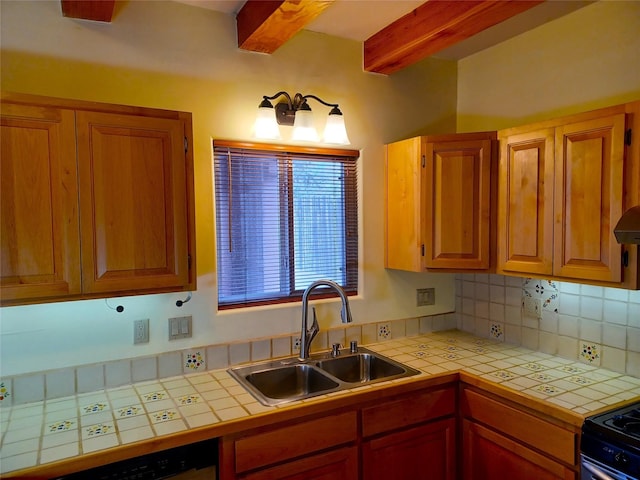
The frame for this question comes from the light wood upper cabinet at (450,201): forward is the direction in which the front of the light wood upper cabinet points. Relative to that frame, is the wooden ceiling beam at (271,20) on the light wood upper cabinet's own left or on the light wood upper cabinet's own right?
on the light wood upper cabinet's own right

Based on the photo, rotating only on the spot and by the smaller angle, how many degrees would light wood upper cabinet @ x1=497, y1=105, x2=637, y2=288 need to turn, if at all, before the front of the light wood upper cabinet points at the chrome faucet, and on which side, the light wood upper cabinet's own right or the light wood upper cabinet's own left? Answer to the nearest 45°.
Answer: approximately 45° to the light wood upper cabinet's own right

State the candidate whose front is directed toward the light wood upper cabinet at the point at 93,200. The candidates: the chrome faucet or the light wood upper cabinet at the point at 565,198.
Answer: the light wood upper cabinet at the point at 565,198

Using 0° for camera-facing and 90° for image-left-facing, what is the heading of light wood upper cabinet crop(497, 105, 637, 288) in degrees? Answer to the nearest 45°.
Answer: approximately 45°

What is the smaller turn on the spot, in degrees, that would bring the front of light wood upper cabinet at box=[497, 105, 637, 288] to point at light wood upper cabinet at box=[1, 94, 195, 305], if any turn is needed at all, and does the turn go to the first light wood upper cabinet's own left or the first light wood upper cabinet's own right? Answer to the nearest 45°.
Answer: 0° — it already faces it

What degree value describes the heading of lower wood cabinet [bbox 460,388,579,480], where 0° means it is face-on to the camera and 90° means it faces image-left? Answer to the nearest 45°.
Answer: approximately 45°
